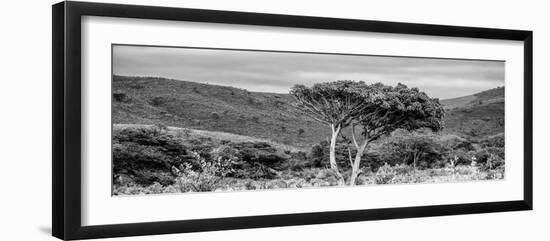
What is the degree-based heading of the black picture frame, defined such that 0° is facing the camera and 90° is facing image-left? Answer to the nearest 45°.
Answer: approximately 315°
